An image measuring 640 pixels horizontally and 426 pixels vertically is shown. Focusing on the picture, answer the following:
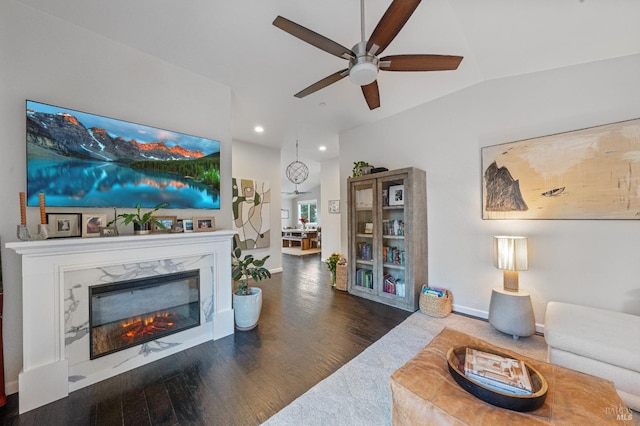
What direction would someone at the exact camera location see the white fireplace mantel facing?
facing the viewer and to the right of the viewer

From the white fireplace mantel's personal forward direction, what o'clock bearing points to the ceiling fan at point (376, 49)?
The ceiling fan is roughly at 12 o'clock from the white fireplace mantel.

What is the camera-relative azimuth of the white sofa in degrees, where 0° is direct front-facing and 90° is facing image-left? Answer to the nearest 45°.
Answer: approximately 45°

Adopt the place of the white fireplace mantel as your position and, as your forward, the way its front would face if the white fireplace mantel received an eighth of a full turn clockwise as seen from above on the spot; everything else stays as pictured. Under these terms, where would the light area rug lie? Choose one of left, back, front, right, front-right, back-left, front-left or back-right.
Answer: front-left

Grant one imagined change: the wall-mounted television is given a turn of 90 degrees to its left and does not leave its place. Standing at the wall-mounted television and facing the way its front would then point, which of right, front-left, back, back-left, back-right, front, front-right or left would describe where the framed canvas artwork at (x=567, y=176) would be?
right

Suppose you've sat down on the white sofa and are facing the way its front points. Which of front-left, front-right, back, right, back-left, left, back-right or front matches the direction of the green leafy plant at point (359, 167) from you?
front-right

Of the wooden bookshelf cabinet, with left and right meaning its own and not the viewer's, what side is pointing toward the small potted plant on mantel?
front

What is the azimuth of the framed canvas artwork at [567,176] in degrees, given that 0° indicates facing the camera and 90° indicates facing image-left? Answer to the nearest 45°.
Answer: approximately 45°

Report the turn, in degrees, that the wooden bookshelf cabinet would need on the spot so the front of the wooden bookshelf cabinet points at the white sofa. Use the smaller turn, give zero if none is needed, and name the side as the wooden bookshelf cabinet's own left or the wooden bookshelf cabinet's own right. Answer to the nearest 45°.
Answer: approximately 90° to the wooden bookshelf cabinet's own left

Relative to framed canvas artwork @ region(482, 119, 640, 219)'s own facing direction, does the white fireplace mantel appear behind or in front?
in front

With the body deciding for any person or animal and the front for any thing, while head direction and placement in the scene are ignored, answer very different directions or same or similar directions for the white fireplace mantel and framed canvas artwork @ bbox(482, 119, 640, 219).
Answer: very different directions

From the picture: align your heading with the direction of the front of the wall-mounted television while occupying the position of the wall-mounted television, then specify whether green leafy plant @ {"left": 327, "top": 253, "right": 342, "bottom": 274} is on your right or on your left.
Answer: on your left

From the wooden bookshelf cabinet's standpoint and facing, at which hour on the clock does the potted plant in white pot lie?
The potted plant in white pot is roughly at 12 o'clock from the wooden bookshelf cabinet.

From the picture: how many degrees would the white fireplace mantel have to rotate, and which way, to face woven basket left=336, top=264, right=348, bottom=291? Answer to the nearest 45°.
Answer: approximately 45° to its left

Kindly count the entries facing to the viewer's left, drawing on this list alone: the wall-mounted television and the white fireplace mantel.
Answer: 0
